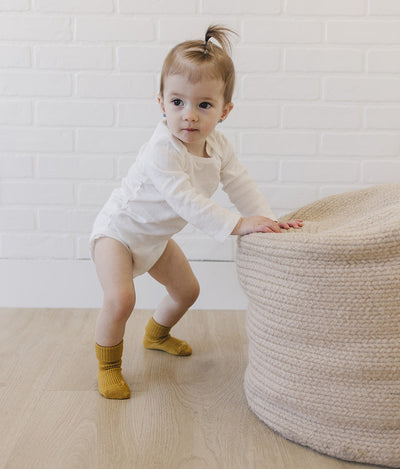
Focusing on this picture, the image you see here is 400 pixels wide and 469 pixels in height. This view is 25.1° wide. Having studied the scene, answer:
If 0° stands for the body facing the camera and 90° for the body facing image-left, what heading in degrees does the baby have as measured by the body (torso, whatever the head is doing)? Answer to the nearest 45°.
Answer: approximately 315°
